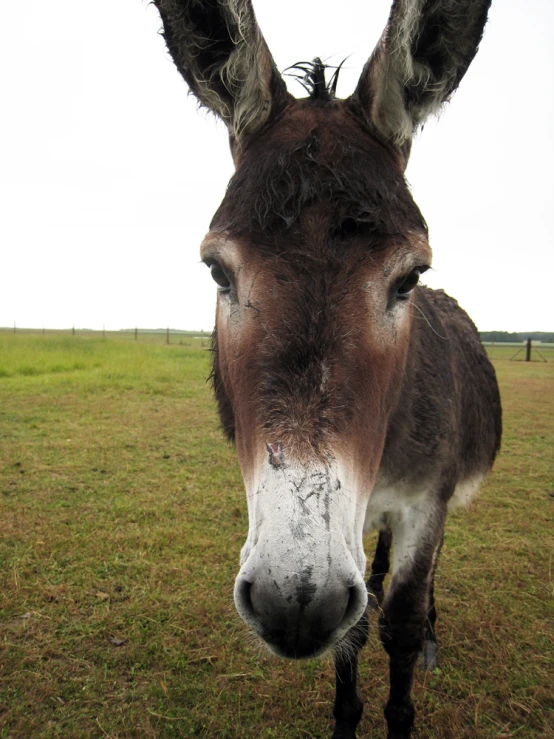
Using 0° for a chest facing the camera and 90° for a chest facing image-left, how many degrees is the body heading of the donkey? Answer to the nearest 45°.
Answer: approximately 0°
